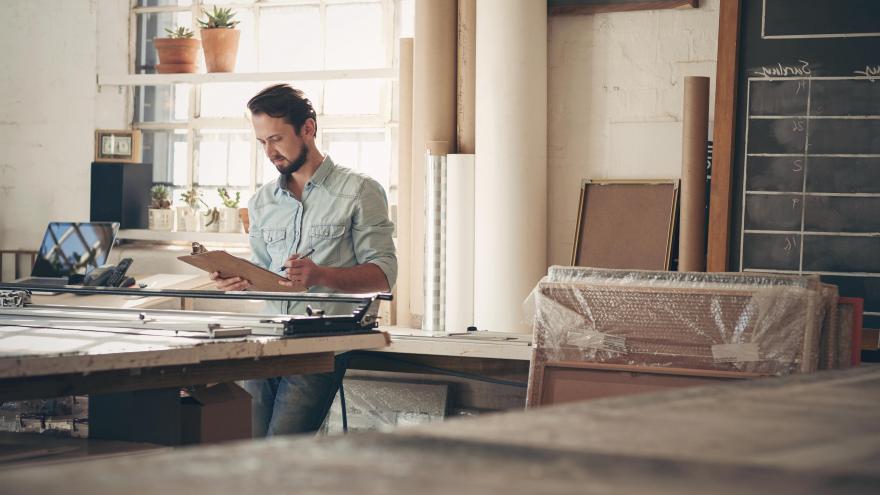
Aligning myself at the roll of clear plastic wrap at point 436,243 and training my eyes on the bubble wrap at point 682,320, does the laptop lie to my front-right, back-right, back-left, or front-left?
back-right

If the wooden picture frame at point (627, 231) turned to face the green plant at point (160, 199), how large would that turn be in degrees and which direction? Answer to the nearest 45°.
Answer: approximately 90° to its right

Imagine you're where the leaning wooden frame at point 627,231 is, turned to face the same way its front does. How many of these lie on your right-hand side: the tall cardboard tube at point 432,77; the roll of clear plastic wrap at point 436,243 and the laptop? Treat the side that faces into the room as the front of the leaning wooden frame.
3

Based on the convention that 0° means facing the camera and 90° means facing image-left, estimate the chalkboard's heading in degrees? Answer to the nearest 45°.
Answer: approximately 0°

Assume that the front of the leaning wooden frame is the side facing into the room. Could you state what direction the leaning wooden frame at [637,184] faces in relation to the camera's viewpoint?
facing the viewer

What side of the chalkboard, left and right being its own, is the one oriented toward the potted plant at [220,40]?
right

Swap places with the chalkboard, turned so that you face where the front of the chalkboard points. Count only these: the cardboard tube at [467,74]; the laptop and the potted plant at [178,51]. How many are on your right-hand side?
3

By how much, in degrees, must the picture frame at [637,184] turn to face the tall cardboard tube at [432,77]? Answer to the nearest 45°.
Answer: approximately 90° to its right

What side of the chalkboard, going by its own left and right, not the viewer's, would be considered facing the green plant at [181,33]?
right

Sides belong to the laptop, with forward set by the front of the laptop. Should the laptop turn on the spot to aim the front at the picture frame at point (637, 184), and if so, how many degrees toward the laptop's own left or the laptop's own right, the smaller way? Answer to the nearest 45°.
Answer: approximately 90° to the laptop's own left

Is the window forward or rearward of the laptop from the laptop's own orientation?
rearward
